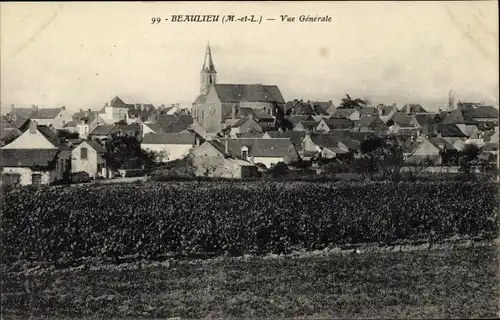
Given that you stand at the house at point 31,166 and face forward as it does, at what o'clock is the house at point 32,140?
the house at point 32,140 is roughly at 6 o'clock from the house at point 31,166.

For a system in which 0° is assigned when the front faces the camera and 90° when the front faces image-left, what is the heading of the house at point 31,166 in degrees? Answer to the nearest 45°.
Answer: approximately 0°

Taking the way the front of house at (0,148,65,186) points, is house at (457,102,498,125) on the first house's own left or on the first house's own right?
on the first house's own left
